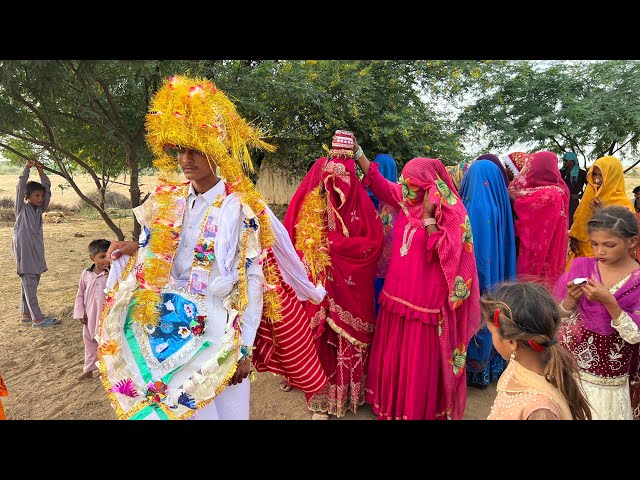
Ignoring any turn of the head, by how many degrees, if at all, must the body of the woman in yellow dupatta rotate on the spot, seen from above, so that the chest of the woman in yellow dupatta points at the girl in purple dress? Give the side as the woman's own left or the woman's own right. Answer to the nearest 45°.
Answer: approximately 45° to the woman's own left

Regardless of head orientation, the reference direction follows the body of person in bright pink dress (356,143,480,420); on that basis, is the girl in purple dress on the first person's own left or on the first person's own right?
on the first person's own left

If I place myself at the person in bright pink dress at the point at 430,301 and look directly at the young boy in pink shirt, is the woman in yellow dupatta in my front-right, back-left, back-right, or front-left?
back-right

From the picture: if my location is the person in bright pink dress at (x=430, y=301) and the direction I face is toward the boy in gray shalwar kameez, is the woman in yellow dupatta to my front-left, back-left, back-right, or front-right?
back-right

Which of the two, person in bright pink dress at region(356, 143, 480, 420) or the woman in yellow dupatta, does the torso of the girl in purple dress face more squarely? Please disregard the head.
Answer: the person in bright pink dress

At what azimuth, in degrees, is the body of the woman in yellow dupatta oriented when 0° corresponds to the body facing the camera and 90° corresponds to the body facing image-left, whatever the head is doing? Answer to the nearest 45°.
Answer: approximately 45°

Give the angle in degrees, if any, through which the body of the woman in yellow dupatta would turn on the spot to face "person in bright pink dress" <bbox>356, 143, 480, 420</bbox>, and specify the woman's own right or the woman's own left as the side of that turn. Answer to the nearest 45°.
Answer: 0° — they already face them
